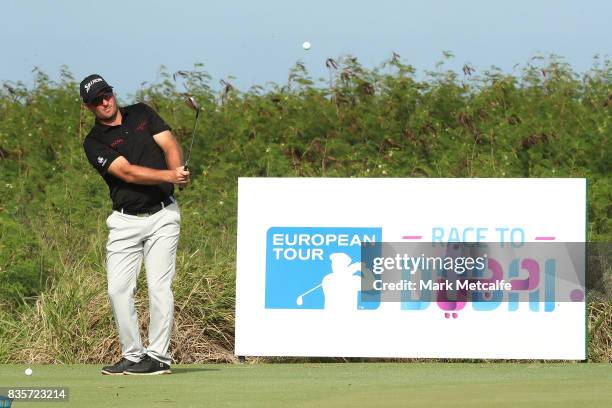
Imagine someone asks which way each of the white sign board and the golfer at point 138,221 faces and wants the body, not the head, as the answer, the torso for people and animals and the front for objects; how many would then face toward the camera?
2

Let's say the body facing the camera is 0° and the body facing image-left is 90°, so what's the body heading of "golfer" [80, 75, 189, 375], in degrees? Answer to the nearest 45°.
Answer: approximately 0°

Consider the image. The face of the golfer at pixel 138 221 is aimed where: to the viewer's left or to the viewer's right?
to the viewer's right

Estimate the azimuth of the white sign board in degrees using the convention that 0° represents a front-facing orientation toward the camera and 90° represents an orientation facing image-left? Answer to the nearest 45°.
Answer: approximately 0°

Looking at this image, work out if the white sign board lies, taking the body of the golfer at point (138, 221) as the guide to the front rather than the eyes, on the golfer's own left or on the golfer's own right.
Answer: on the golfer's own left
